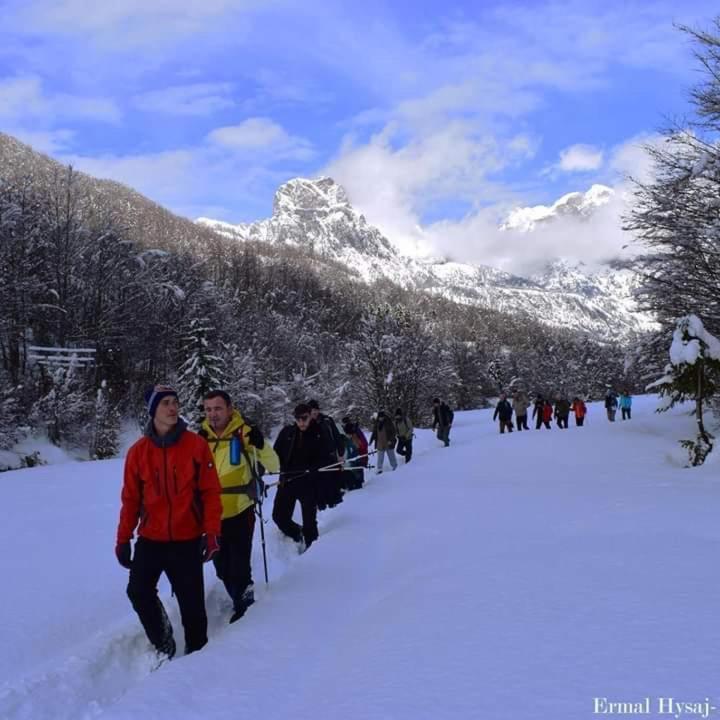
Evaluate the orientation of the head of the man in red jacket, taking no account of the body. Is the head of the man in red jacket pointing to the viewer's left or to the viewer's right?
to the viewer's right

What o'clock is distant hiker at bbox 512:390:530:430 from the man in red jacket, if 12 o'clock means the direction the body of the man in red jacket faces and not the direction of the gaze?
The distant hiker is roughly at 7 o'clock from the man in red jacket.

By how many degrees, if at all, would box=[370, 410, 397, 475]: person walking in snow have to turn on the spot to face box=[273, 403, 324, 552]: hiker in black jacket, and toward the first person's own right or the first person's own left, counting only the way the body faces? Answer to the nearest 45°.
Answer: approximately 45° to the first person's own left

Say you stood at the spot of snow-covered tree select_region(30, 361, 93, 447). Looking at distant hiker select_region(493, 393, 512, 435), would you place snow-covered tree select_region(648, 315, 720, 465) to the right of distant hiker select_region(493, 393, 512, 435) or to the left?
right

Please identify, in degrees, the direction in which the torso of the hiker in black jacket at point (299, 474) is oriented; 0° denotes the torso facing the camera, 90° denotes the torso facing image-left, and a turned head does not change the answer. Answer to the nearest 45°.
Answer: approximately 0°

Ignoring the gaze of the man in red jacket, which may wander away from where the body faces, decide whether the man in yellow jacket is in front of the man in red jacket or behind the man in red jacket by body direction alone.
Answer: behind

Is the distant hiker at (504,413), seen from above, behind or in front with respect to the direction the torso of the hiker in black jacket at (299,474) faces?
behind

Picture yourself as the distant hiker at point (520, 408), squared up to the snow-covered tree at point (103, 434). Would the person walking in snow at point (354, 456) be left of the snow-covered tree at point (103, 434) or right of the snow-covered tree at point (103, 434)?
left

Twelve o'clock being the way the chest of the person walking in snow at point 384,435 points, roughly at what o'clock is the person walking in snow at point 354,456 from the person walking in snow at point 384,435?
the person walking in snow at point 354,456 is roughly at 11 o'clock from the person walking in snow at point 384,435.

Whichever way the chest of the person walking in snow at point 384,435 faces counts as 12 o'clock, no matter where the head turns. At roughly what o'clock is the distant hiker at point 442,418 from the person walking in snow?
The distant hiker is roughly at 5 o'clock from the person walking in snow.

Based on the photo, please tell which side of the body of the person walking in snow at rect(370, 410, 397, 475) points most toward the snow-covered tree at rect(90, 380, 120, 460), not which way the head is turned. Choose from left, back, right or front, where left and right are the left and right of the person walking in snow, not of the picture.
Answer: right

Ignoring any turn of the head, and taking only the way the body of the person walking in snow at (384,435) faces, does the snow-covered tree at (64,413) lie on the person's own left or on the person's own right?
on the person's own right

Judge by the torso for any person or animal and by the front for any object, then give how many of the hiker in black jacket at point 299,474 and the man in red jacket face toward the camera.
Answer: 2

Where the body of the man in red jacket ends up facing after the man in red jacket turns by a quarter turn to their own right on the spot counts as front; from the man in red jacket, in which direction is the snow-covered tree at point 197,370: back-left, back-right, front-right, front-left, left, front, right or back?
right
